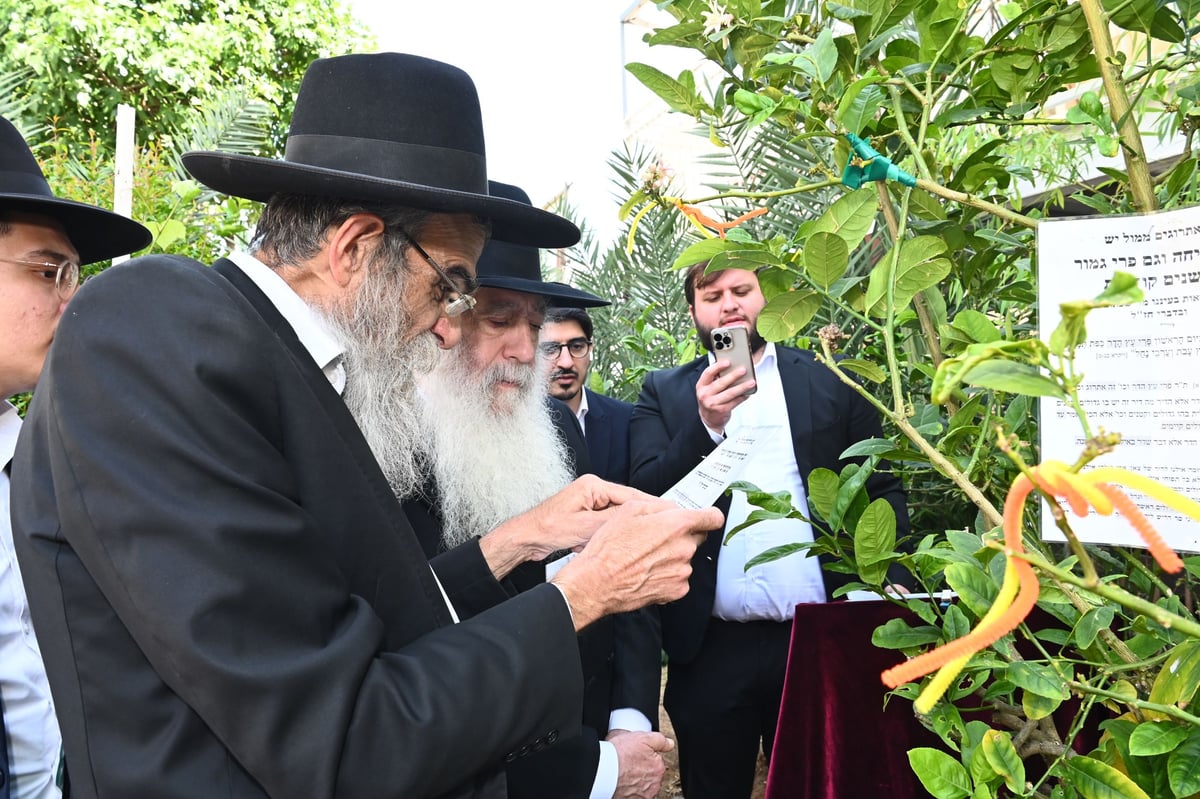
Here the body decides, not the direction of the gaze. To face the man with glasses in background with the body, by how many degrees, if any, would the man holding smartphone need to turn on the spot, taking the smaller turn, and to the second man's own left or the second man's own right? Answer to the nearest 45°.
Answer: approximately 135° to the second man's own right

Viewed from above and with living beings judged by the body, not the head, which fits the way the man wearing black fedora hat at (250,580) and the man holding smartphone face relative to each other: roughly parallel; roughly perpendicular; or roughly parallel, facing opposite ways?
roughly perpendicular

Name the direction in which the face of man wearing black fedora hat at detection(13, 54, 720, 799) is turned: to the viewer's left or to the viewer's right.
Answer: to the viewer's right

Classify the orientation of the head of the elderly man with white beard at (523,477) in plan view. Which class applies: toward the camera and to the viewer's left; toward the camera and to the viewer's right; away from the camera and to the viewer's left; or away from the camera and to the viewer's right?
toward the camera and to the viewer's right

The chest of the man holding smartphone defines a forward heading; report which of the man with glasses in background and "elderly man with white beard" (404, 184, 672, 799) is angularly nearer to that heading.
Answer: the elderly man with white beard

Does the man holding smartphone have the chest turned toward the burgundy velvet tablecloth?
yes

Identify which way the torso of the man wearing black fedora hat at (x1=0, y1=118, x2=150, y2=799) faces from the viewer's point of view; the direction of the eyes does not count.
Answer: to the viewer's right

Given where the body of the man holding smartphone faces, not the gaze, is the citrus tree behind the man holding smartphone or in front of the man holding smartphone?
in front

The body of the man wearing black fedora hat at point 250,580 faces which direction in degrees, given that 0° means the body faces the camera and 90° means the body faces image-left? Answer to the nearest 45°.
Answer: approximately 270°

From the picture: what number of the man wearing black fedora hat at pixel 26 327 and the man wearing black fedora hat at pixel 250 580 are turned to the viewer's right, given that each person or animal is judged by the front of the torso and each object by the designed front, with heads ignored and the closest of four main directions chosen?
2
